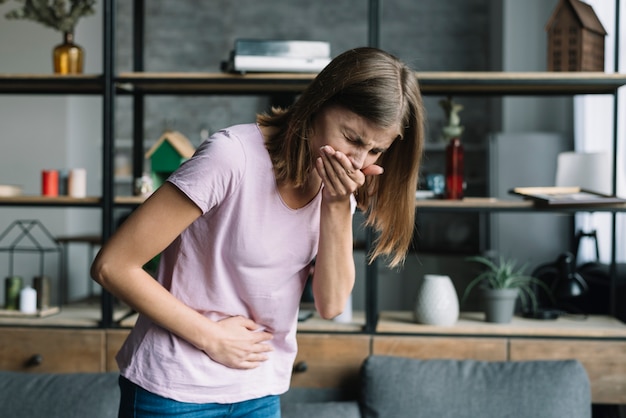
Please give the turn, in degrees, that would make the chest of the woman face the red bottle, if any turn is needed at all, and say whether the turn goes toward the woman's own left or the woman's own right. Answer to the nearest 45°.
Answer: approximately 90° to the woman's own left

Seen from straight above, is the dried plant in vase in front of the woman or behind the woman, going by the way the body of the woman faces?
behind

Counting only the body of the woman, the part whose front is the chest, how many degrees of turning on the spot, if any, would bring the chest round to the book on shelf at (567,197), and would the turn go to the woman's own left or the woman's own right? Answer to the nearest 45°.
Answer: approximately 90° to the woman's own left

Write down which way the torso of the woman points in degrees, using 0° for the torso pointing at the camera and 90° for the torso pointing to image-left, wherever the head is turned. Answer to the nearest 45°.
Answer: approximately 315°

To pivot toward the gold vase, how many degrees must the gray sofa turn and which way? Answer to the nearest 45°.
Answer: approximately 90° to its right
